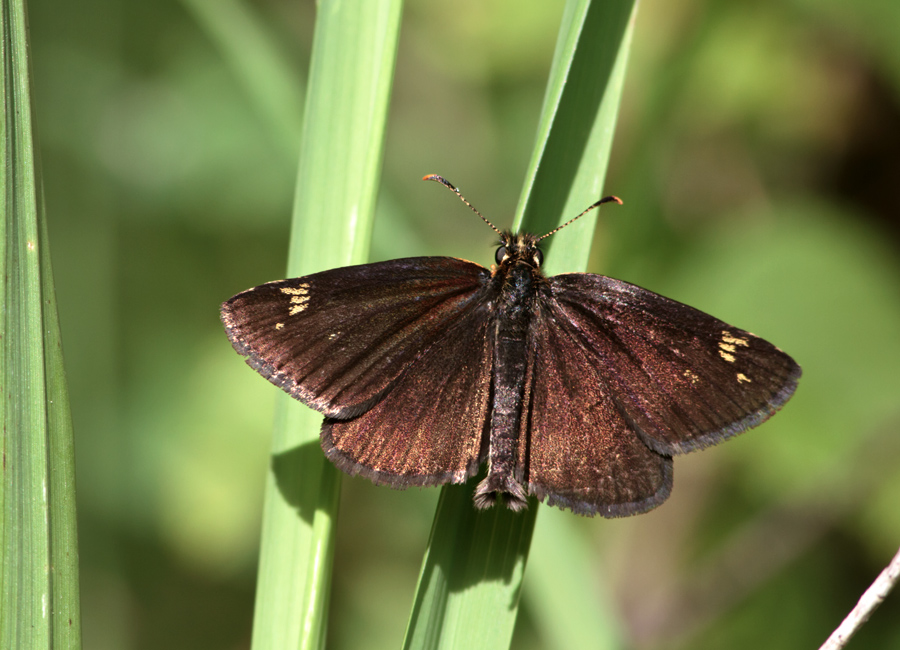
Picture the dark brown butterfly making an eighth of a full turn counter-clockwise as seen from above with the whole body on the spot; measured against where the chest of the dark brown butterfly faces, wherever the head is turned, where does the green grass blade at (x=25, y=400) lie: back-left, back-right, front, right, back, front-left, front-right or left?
left

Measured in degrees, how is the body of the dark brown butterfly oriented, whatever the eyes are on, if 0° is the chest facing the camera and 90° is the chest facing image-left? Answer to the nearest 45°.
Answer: approximately 180°
